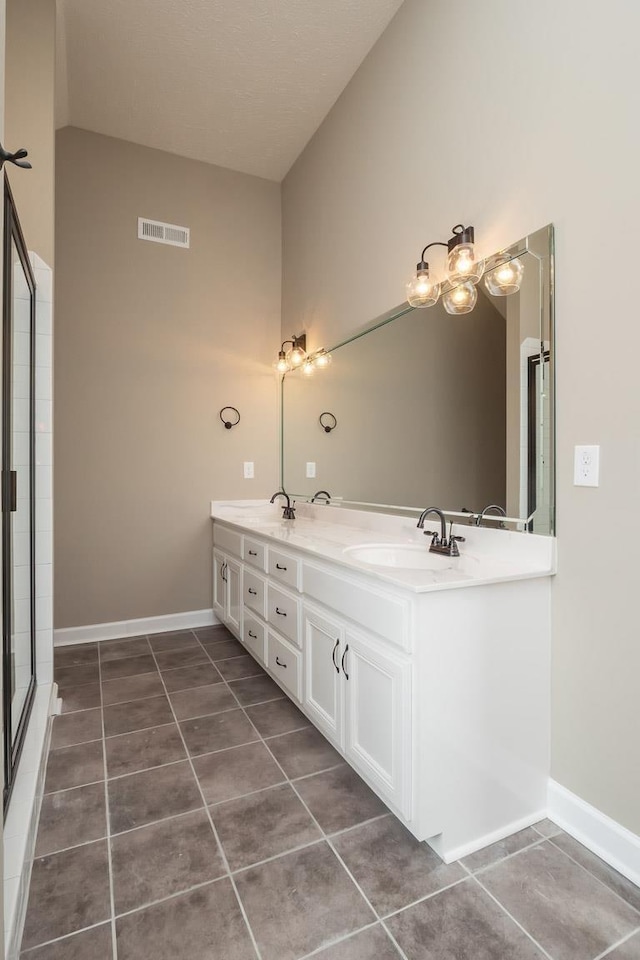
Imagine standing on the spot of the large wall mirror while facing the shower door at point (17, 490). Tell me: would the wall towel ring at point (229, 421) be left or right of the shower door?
right

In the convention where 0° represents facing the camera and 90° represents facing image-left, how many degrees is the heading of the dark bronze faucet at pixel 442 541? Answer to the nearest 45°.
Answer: approximately 45°

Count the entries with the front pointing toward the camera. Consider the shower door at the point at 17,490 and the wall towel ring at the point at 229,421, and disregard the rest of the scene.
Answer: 1

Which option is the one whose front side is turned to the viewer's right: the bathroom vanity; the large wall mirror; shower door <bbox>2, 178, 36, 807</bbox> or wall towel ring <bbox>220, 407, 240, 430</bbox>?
the shower door

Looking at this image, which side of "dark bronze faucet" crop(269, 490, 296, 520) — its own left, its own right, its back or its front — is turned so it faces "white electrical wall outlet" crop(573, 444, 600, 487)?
left

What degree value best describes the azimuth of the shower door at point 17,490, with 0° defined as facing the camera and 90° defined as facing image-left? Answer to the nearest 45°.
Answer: approximately 270°

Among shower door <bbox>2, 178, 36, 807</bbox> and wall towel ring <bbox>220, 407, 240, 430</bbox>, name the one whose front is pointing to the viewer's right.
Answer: the shower door

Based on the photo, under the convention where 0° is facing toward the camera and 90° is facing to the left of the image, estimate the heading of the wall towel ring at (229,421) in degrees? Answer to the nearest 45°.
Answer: approximately 0°

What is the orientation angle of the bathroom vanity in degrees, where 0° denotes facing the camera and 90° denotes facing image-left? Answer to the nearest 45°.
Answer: approximately 45°
